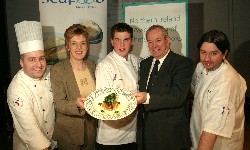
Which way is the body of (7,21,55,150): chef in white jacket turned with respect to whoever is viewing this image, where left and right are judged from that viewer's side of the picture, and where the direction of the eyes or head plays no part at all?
facing the viewer and to the right of the viewer

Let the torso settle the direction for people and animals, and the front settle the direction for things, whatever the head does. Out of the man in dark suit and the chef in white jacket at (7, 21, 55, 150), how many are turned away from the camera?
0

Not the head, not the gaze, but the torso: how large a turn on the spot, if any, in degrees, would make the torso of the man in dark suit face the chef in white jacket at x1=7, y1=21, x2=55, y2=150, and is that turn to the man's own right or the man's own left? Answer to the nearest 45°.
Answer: approximately 45° to the man's own right

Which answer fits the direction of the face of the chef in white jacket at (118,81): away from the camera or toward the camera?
toward the camera

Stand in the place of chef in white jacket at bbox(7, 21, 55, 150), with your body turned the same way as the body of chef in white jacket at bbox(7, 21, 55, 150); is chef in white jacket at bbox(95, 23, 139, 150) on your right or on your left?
on your left

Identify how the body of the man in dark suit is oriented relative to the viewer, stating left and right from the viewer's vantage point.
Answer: facing the viewer and to the left of the viewer
